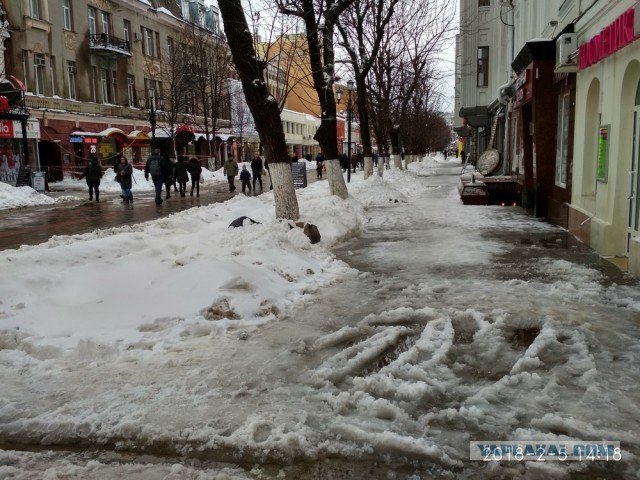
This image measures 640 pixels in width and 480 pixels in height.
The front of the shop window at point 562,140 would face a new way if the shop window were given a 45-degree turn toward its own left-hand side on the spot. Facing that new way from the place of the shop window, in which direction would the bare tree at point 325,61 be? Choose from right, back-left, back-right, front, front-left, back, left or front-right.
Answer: front-right

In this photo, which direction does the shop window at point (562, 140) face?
to the viewer's left

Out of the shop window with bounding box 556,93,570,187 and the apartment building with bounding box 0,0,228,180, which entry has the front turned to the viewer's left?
the shop window

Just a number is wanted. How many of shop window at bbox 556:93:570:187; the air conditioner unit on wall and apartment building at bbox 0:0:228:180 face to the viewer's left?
2

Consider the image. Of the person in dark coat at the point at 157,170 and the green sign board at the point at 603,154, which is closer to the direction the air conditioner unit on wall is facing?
the person in dark coat

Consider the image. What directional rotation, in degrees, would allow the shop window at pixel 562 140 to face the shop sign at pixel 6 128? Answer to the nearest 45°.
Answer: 0° — it already faces it

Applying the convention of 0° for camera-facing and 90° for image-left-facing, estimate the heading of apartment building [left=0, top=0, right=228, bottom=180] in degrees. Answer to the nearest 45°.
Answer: approximately 315°

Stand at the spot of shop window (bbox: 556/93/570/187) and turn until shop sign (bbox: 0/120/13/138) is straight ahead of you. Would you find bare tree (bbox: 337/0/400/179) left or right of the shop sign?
right

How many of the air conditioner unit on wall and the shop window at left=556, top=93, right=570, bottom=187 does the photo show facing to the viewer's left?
2

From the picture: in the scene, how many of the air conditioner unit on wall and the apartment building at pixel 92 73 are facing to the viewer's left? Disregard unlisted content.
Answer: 1

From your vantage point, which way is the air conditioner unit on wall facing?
to the viewer's left
